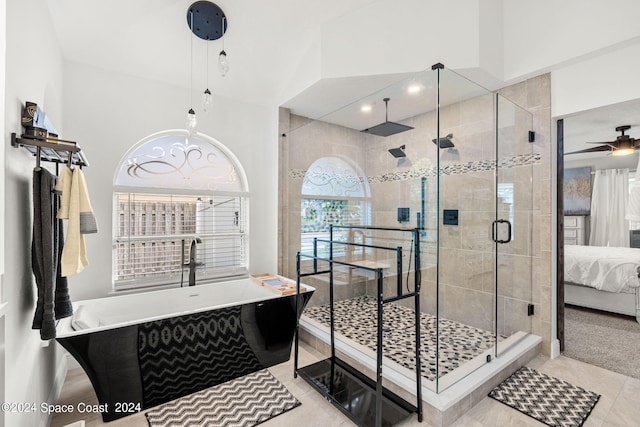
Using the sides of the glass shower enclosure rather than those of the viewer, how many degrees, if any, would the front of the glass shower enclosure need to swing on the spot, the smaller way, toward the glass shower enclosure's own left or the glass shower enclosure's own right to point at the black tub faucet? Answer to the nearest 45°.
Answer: approximately 135° to the glass shower enclosure's own right

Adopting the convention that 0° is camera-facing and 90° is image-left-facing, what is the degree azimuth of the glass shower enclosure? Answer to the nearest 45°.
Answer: approximately 315°

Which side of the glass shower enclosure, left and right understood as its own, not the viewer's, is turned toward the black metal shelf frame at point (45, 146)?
right

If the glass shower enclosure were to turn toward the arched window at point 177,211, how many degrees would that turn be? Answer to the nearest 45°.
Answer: approximately 135° to its right
